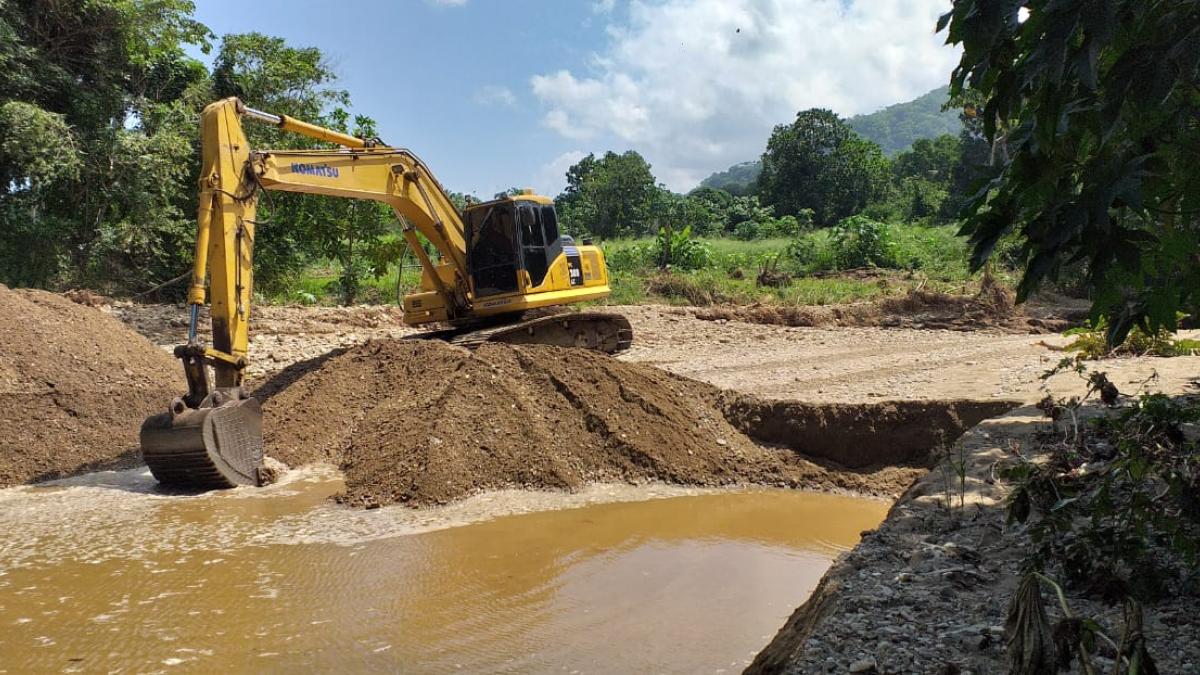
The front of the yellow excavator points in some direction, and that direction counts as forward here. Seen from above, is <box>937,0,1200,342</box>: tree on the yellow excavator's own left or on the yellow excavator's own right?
on the yellow excavator's own left

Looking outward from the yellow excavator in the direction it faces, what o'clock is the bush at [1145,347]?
The bush is roughly at 8 o'clock from the yellow excavator.

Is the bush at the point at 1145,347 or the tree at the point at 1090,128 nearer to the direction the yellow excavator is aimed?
the tree

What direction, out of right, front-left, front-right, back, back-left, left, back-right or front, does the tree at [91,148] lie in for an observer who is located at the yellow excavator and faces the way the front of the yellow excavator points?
right

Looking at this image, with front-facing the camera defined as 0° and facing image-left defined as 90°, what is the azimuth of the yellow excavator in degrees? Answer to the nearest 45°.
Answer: approximately 45°

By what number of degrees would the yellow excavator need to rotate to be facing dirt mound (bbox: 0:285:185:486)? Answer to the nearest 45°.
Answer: approximately 45° to its right

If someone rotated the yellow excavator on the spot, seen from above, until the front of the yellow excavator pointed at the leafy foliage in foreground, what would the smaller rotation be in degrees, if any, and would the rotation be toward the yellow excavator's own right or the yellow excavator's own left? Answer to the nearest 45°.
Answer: approximately 45° to the yellow excavator's own left

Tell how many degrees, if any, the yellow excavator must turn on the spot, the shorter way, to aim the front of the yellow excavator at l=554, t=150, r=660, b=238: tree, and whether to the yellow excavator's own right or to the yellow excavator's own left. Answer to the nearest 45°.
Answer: approximately 135° to the yellow excavator's own right

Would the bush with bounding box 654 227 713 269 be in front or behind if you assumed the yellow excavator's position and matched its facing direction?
behind

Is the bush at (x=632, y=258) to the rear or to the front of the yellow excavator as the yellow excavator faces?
to the rear

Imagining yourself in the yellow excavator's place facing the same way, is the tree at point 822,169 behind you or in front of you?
behind
